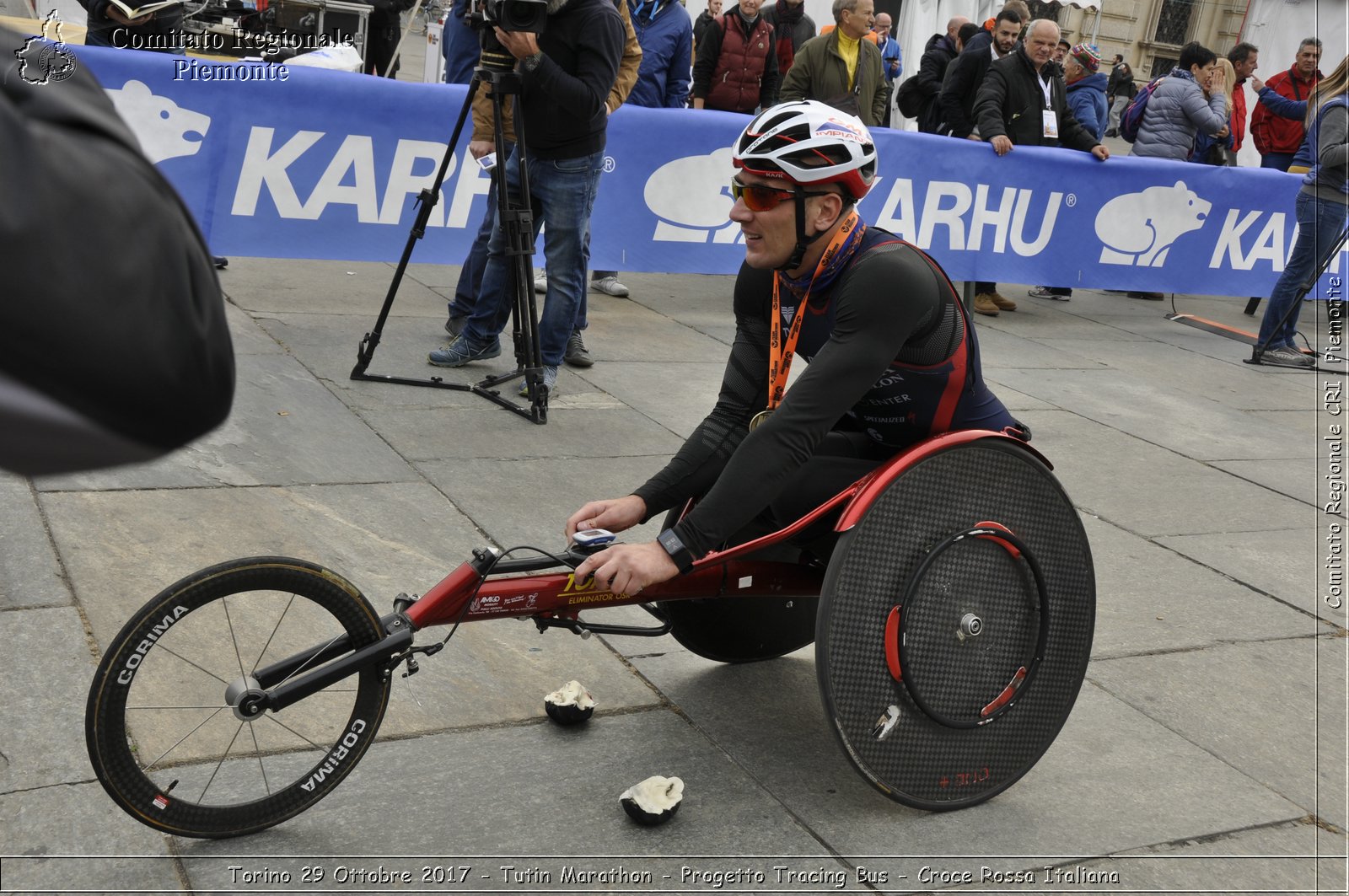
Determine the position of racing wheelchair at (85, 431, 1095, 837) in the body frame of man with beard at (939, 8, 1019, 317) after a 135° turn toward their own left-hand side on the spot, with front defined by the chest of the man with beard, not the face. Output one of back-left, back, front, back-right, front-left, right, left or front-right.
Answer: back

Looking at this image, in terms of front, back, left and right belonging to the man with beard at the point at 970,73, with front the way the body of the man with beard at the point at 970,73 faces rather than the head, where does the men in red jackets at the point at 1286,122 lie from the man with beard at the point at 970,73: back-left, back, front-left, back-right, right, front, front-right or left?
left

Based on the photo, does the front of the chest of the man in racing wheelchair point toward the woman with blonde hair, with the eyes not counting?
no

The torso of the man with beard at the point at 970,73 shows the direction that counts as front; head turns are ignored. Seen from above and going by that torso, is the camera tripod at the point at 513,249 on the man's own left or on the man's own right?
on the man's own right

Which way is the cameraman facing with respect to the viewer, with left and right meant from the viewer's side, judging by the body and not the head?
facing the viewer and to the left of the viewer

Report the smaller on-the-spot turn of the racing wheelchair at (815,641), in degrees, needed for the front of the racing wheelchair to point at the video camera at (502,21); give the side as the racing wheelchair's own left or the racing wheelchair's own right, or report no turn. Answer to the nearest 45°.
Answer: approximately 135° to the racing wheelchair's own right

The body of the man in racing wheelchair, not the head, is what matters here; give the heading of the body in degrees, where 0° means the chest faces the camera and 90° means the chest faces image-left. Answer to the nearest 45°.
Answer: approximately 45°

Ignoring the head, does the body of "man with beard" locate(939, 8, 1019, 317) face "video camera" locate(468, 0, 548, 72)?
no

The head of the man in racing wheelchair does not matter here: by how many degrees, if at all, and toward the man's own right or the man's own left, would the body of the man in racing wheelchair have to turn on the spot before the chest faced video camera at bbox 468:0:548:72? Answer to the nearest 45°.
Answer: approximately 90° to the man's own right

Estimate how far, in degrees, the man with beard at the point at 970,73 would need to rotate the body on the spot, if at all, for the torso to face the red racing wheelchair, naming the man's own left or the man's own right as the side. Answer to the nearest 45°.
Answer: approximately 45° to the man's own right
